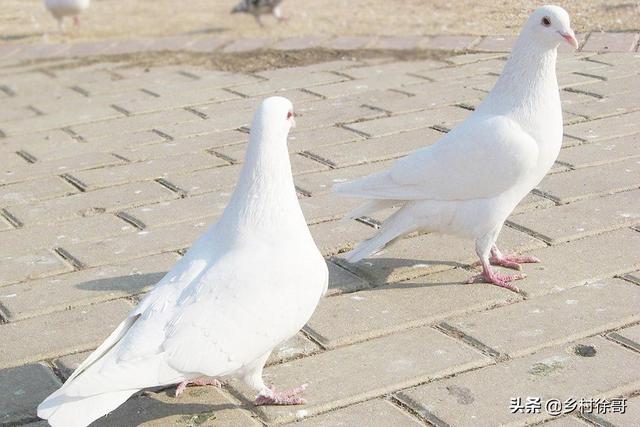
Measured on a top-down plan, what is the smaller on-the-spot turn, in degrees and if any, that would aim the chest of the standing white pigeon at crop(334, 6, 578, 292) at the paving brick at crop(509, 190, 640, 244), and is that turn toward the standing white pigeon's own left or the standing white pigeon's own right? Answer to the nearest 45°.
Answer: approximately 45° to the standing white pigeon's own left

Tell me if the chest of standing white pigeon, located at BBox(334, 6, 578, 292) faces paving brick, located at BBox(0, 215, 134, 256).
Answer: no

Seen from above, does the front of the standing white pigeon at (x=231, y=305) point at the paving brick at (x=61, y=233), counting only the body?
no

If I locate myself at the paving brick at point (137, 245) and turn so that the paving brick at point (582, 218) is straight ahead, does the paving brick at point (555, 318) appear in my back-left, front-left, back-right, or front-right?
front-right

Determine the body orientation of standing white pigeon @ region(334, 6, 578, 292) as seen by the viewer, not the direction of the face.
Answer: to the viewer's right

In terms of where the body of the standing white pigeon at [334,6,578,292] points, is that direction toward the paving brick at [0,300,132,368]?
no

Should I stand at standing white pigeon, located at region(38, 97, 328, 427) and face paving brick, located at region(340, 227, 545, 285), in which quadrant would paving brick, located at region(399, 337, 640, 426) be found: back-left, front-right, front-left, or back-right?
front-right

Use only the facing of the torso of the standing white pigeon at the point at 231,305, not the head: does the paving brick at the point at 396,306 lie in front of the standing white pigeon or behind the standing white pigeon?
in front

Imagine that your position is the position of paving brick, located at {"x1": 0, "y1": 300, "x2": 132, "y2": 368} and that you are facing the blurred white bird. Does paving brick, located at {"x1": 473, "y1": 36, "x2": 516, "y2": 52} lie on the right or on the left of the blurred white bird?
right

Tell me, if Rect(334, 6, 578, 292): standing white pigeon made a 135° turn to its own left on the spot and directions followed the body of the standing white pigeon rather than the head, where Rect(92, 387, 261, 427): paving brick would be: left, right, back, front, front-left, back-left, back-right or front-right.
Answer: left

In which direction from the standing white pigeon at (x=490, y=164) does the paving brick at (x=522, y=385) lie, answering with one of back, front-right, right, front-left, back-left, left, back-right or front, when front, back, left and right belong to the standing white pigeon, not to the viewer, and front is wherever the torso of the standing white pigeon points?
right
